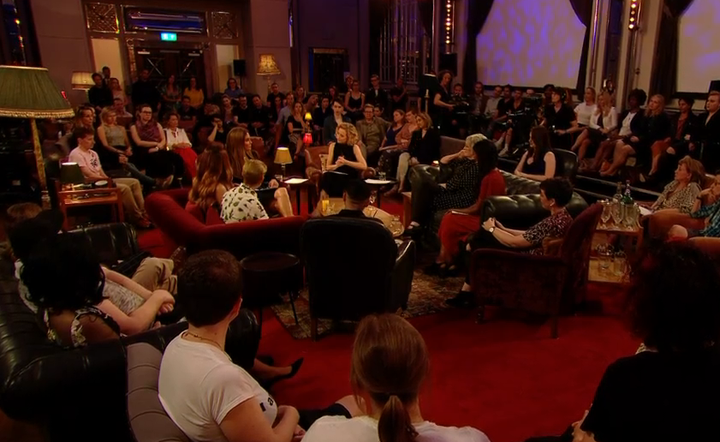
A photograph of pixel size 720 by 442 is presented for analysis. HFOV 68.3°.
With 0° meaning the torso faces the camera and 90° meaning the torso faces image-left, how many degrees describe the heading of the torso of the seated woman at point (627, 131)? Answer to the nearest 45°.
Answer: approximately 45°

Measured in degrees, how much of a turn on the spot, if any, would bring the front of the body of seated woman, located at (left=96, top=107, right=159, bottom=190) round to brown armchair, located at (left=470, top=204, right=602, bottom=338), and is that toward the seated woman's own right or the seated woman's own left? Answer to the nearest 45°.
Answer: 0° — they already face it

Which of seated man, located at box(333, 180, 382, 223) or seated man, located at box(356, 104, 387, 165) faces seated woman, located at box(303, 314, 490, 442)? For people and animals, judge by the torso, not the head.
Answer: seated man, located at box(356, 104, 387, 165)

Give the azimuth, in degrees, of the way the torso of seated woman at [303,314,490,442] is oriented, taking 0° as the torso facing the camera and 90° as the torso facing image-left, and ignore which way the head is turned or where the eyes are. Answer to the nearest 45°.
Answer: approximately 180°

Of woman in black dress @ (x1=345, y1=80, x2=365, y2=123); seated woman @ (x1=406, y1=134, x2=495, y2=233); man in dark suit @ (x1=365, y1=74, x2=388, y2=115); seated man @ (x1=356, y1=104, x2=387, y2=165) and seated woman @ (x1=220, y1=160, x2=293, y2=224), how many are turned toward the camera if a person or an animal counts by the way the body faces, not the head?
3

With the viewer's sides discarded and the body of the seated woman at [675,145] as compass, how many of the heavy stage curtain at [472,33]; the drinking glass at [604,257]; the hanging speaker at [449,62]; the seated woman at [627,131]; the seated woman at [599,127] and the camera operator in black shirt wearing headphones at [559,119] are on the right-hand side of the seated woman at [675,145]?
5

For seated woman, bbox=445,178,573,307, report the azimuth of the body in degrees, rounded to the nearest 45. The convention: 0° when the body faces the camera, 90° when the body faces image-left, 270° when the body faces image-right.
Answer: approximately 90°

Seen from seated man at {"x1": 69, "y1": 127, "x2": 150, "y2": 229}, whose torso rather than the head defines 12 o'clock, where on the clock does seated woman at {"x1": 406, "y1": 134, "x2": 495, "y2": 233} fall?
The seated woman is roughly at 12 o'clock from the seated man.

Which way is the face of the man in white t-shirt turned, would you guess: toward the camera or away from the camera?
away from the camera

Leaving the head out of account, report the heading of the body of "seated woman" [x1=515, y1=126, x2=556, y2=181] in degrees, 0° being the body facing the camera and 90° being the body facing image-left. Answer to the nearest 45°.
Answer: approximately 45°

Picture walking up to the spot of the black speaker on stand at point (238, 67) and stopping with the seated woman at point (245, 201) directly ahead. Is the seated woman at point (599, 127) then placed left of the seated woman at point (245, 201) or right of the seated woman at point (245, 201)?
left

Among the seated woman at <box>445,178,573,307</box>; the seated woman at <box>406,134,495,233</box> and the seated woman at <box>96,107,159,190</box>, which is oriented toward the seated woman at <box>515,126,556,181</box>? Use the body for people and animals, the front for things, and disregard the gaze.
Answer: the seated woman at <box>96,107,159,190</box>

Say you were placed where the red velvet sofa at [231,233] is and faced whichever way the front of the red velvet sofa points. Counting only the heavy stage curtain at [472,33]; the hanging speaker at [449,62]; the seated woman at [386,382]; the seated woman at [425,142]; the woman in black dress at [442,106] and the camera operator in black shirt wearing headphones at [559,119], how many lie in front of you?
5

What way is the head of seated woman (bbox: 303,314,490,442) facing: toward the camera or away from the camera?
away from the camera

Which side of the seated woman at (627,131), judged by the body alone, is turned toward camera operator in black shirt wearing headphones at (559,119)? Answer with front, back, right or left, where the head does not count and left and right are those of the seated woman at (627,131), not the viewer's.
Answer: right

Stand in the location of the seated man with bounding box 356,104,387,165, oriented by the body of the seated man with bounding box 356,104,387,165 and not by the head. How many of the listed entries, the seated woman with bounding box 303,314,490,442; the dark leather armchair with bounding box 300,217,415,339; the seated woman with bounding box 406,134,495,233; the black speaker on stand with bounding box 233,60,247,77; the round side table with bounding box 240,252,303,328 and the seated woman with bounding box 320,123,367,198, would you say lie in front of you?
5
